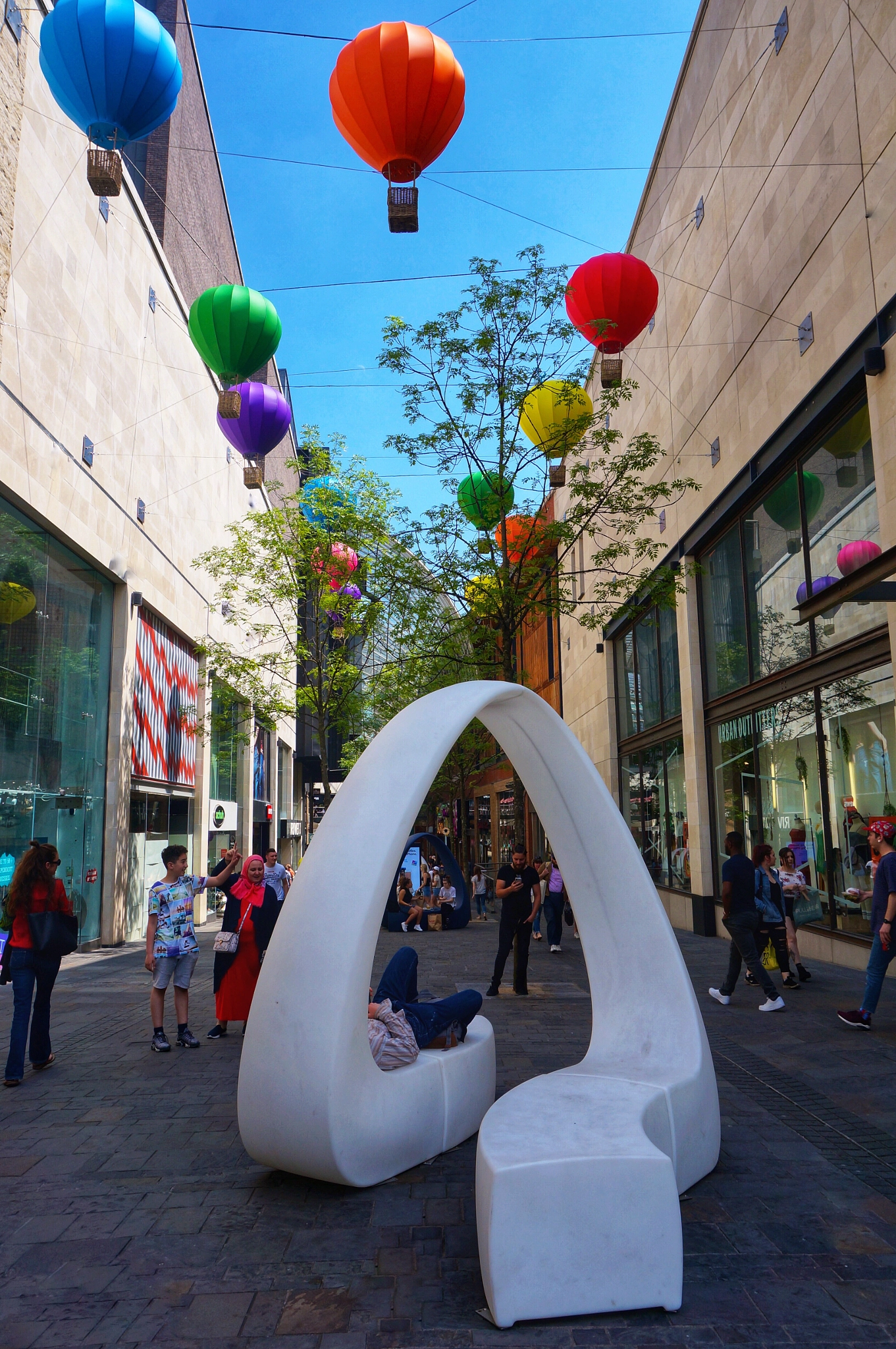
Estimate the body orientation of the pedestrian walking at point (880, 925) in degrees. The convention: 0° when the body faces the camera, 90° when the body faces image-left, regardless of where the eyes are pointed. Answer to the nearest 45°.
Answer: approximately 90°

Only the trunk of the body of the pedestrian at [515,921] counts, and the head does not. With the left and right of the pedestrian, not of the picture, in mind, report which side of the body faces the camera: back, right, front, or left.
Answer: front

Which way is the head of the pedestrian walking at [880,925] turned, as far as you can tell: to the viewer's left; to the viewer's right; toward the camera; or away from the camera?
to the viewer's left

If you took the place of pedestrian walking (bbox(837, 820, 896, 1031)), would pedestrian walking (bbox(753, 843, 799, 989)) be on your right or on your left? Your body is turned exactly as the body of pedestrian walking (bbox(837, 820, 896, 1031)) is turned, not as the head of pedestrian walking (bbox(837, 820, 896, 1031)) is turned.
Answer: on your right

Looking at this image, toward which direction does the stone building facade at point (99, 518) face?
to the viewer's right
